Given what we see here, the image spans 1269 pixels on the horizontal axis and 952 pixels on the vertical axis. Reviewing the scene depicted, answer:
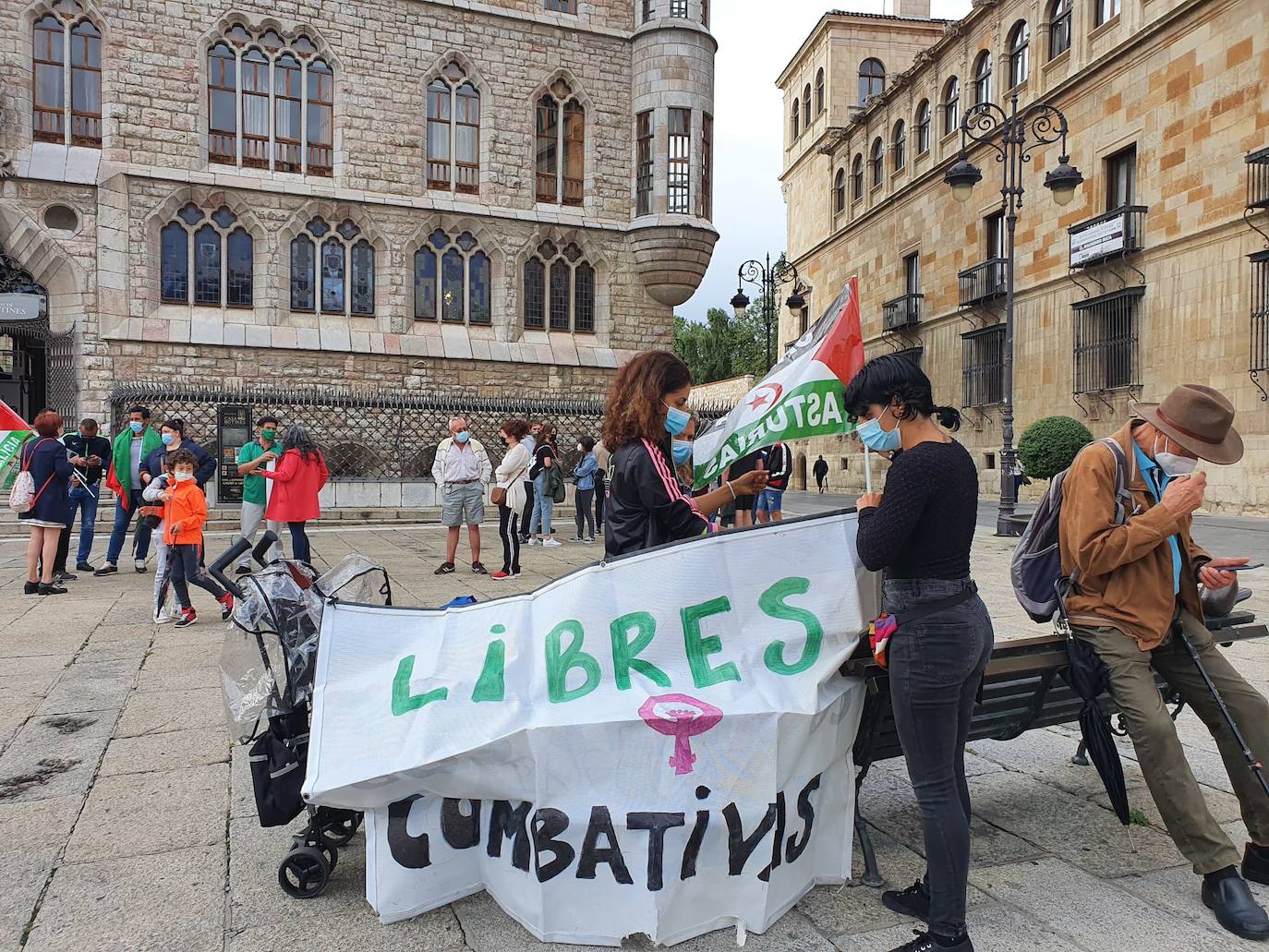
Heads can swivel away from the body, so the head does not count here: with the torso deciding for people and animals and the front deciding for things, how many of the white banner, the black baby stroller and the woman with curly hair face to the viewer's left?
0

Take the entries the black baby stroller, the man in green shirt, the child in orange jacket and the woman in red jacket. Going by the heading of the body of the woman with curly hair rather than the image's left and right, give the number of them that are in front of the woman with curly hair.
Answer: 0

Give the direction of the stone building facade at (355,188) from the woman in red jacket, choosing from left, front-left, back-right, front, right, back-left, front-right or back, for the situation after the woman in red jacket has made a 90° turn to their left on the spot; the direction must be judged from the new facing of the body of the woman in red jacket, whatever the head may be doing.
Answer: back-right

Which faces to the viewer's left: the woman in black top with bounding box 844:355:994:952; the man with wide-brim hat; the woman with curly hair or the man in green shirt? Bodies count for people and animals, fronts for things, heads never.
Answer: the woman in black top

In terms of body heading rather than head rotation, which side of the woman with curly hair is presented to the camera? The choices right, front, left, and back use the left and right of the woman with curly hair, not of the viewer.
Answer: right

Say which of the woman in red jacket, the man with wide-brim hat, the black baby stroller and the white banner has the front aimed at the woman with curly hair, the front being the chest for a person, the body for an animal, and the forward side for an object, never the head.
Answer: the black baby stroller

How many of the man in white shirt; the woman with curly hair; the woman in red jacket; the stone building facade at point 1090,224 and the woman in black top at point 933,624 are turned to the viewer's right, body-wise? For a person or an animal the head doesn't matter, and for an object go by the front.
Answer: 1

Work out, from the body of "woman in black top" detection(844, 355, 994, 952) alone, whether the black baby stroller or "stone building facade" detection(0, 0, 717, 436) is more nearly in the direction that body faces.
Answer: the black baby stroller

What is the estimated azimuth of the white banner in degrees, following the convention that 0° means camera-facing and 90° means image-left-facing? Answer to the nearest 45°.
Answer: approximately 0°

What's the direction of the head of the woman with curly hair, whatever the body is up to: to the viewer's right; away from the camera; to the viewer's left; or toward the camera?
to the viewer's right

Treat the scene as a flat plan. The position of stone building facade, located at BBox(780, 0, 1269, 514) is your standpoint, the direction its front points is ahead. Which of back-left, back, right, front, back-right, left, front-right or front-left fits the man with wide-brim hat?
front-left

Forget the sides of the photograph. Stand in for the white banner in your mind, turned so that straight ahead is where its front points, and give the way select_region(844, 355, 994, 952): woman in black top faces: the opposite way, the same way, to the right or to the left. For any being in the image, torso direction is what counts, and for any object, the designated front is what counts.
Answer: to the right

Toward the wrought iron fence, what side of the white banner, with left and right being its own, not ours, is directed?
back

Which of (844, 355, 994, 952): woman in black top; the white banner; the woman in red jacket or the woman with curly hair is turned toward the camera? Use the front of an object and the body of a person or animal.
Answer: the white banner

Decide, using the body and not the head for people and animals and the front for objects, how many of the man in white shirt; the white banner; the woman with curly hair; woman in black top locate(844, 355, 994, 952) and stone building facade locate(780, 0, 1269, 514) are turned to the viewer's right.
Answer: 1

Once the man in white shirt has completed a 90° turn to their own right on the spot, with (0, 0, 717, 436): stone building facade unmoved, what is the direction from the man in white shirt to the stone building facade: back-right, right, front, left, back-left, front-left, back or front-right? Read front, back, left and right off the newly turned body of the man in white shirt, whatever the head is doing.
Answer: right

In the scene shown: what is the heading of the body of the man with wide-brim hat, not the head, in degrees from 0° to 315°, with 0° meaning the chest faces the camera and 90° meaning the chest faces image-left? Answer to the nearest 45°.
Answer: approximately 315°

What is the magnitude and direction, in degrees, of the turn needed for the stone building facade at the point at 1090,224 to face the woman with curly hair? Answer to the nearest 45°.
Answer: approximately 45° to its left

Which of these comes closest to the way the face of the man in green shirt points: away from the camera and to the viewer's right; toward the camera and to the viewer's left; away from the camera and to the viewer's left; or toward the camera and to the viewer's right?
toward the camera and to the viewer's right

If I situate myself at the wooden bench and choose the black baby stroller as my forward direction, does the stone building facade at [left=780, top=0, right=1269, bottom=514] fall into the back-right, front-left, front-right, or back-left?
back-right
